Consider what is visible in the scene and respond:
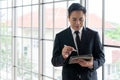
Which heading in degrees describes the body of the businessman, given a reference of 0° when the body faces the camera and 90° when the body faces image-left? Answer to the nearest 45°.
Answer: approximately 0°
